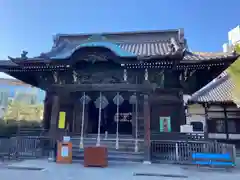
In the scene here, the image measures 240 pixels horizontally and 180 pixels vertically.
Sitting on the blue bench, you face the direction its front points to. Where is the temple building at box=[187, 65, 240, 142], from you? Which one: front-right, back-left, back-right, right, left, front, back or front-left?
back

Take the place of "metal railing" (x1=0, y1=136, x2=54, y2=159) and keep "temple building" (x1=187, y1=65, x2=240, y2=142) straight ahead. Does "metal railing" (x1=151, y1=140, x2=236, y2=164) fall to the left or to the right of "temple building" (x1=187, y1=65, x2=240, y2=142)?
right

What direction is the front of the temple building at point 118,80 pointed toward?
toward the camera

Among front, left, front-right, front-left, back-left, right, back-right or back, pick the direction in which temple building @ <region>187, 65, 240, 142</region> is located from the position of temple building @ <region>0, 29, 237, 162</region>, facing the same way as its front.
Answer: back-left

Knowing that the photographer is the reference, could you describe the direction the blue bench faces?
facing the viewer

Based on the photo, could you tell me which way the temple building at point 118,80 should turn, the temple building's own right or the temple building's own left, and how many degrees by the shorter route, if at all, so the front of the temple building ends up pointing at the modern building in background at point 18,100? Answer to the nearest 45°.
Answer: approximately 135° to the temple building's own right
